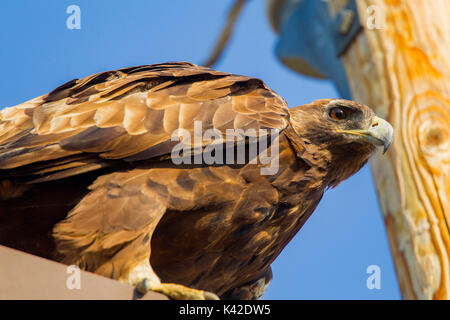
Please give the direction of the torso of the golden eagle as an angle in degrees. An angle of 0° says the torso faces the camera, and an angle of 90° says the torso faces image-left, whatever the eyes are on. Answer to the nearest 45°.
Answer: approximately 270°

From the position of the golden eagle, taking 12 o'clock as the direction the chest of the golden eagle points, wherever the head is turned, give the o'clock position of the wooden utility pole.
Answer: The wooden utility pole is roughly at 11 o'clock from the golden eagle.
